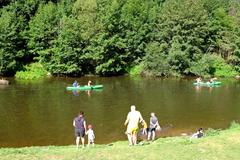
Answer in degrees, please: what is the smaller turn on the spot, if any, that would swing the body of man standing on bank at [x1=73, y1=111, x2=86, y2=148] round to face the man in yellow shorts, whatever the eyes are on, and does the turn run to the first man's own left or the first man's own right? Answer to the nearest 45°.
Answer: approximately 135° to the first man's own right

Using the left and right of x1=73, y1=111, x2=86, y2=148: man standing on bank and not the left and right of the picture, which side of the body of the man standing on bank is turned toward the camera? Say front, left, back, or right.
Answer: back
